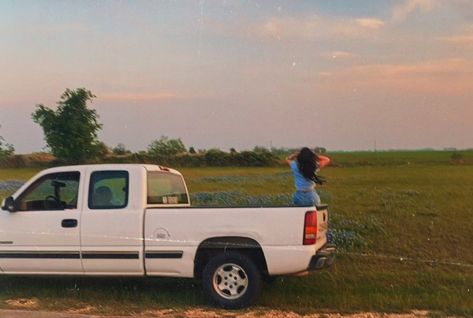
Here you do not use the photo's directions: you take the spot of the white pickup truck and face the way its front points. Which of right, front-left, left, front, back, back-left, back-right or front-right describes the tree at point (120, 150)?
right

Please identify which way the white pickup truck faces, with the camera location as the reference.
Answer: facing to the left of the viewer

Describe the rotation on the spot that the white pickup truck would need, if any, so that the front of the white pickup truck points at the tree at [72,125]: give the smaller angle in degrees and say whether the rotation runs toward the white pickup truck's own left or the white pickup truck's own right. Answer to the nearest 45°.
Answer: approximately 45° to the white pickup truck's own right

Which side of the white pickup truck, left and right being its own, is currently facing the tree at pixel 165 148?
right
